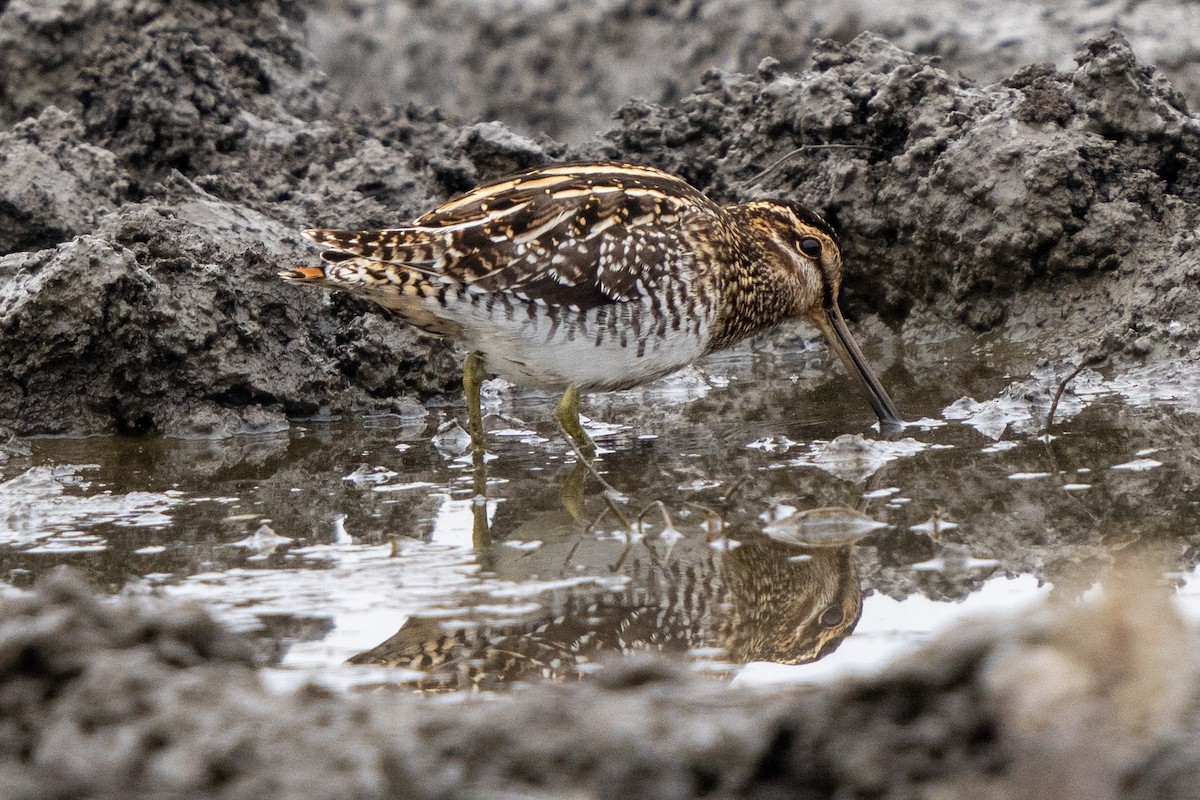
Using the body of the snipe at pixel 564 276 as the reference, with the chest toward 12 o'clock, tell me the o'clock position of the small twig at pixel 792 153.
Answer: The small twig is roughly at 10 o'clock from the snipe.

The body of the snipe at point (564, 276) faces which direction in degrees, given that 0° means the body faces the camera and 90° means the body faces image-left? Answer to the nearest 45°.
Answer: approximately 270°
